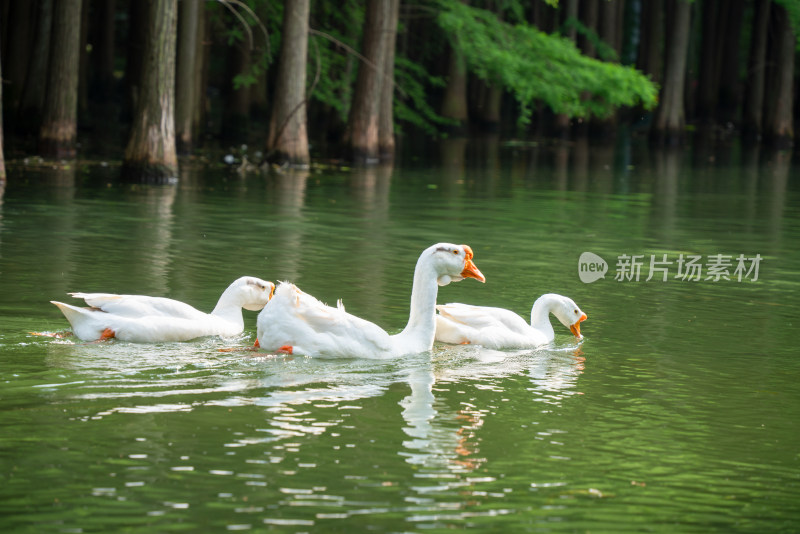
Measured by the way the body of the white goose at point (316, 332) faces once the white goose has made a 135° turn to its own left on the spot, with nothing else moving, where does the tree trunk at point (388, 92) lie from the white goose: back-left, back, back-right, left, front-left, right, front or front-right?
front-right

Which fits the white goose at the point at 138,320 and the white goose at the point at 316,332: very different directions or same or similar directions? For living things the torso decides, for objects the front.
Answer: same or similar directions

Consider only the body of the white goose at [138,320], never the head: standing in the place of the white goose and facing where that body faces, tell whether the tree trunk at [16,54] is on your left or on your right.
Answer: on your left

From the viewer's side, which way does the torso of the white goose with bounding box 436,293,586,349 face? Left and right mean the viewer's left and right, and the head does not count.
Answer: facing to the right of the viewer

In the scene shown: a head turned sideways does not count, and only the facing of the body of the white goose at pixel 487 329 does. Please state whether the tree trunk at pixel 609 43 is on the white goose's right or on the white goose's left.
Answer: on the white goose's left

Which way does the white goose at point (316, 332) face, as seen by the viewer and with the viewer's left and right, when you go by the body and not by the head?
facing to the right of the viewer

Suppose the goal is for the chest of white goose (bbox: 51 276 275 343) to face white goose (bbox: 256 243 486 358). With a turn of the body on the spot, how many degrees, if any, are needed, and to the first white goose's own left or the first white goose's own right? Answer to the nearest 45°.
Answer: approximately 45° to the first white goose's own right

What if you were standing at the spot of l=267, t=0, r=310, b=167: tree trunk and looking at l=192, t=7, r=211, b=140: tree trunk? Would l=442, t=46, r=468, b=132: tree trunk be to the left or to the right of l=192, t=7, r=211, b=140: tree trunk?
right

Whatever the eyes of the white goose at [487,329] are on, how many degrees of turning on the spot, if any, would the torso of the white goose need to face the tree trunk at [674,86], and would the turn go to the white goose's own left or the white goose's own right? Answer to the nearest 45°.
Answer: approximately 90° to the white goose's own left

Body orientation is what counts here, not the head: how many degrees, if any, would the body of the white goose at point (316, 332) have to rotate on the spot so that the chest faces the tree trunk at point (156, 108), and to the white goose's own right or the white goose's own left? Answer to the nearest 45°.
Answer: approximately 90° to the white goose's own left

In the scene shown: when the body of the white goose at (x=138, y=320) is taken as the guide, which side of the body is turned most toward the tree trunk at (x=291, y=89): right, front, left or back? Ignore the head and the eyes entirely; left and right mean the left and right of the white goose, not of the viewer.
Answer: left

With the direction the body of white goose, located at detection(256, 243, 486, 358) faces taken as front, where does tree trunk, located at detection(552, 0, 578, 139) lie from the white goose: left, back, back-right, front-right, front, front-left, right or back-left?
left

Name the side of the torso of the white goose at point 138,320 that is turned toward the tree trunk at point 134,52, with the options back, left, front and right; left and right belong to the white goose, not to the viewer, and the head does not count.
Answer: left

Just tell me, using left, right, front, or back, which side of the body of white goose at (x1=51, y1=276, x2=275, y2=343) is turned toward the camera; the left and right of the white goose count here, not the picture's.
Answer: right

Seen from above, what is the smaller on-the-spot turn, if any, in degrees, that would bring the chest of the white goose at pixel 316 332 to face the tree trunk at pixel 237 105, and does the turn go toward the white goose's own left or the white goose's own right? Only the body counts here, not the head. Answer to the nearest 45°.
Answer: approximately 90° to the white goose's own left
